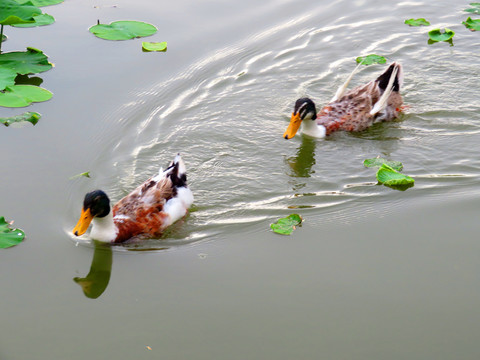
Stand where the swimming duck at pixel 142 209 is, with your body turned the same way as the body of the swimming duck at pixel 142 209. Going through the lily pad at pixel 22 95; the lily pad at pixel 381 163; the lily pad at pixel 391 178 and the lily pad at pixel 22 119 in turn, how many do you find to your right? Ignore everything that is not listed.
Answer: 2

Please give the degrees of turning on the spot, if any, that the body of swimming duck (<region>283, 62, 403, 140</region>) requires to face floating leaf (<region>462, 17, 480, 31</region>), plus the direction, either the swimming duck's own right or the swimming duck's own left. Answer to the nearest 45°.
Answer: approximately 180°

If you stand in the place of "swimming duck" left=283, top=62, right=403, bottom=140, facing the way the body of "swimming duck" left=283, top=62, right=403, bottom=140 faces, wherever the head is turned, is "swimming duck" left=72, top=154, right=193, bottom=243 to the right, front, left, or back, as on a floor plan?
front

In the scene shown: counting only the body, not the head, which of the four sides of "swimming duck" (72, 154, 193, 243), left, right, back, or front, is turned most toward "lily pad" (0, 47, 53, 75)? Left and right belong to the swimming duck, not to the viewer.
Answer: right

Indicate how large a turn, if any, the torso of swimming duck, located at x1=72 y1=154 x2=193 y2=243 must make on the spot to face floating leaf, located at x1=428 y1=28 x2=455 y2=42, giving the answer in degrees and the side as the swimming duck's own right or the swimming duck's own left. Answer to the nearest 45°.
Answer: approximately 180°

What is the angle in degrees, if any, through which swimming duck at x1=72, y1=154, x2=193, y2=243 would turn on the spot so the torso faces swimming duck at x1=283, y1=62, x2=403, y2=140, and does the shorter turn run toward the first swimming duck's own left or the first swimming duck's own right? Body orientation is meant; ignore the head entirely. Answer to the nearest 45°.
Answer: approximately 180°

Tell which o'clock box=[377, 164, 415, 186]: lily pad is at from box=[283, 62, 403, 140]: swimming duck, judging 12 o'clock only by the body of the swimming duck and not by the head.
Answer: The lily pad is roughly at 10 o'clock from the swimming duck.

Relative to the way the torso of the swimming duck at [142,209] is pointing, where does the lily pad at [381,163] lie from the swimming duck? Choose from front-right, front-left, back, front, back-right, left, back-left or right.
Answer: back-left

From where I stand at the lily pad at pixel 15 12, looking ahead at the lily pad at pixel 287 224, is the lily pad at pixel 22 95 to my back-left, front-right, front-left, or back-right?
front-right

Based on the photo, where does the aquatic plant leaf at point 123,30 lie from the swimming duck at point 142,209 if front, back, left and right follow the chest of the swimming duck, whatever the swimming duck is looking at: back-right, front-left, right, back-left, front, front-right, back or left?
back-right

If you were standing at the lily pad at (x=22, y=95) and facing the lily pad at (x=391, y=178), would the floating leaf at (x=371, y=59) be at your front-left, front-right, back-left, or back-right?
front-left

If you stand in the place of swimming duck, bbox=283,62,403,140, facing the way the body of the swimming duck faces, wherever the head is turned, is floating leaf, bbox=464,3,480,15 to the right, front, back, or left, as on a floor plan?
back

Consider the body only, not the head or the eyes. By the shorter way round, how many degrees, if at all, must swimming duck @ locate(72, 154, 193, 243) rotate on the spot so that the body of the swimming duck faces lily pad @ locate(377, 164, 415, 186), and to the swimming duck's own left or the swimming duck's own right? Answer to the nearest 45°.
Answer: approximately 135° to the swimming duck's own left

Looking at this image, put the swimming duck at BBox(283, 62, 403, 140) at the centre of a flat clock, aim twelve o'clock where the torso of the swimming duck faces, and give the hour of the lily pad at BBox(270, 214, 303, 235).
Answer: The lily pad is roughly at 11 o'clock from the swimming duck.

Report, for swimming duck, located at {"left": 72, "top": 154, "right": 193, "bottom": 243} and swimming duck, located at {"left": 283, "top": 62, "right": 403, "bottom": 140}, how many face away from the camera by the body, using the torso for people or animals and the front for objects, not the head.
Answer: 0

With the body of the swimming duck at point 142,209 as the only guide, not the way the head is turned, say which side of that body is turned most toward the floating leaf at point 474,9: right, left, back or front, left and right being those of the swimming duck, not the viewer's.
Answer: back

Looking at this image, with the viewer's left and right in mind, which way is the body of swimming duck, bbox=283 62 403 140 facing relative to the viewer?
facing the viewer and to the left of the viewer

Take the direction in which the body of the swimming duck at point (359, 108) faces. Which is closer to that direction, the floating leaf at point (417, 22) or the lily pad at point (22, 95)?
the lily pad

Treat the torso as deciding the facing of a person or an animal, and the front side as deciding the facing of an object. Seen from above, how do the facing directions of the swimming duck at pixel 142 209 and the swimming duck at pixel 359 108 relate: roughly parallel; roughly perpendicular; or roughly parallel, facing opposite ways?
roughly parallel
